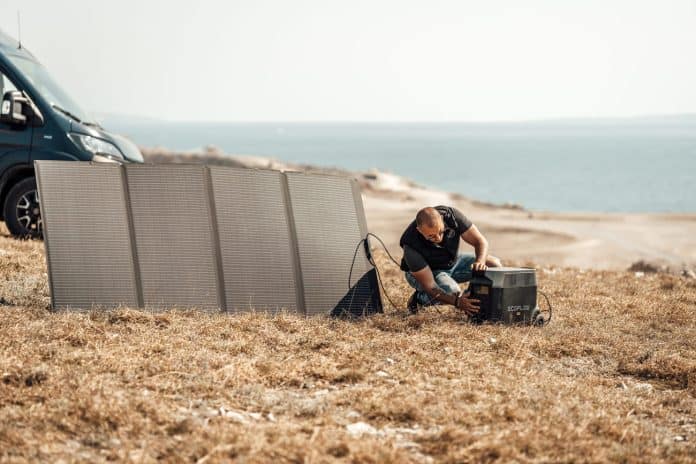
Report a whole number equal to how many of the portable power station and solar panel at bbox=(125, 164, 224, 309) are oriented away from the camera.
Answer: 0

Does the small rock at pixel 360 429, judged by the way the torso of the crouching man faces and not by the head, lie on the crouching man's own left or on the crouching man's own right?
on the crouching man's own right

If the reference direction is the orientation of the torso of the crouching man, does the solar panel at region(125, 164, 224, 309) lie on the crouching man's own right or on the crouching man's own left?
on the crouching man's own right

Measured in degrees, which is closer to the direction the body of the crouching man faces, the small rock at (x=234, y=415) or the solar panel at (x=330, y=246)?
the small rock

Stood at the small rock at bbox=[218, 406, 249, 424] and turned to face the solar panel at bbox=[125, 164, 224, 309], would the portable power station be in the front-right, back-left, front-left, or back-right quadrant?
front-right

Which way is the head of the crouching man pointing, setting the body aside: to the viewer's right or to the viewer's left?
to the viewer's right

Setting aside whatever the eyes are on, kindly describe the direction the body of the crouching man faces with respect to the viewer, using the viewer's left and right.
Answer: facing the viewer and to the right of the viewer

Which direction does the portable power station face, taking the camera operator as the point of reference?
facing the viewer and to the left of the viewer

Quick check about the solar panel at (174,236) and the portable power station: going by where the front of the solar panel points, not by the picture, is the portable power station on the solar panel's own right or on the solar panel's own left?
on the solar panel's own left

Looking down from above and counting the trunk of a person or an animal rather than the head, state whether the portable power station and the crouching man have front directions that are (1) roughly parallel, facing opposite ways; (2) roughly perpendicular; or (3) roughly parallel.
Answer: roughly perpendicular

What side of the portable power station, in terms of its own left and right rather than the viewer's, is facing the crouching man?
front

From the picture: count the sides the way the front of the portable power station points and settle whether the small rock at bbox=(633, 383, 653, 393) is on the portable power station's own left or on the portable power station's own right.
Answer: on the portable power station's own left

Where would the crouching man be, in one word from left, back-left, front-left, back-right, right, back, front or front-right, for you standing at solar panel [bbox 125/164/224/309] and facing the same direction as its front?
left

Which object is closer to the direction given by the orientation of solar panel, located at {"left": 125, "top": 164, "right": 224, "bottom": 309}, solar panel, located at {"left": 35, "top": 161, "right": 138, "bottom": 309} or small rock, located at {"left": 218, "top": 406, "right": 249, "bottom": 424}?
the small rock

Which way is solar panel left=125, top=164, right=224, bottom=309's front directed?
toward the camera
